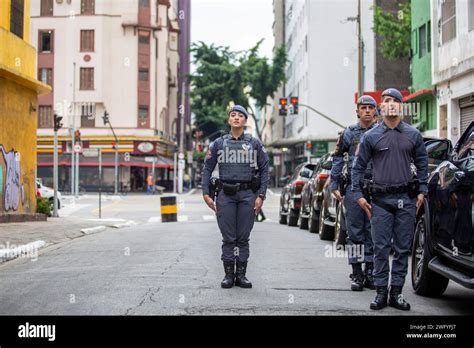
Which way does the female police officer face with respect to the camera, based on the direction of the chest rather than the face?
toward the camera

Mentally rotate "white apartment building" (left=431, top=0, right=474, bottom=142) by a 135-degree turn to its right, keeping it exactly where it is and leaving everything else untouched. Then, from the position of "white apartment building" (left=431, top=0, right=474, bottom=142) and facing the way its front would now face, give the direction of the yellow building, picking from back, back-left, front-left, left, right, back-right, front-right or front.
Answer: back-left

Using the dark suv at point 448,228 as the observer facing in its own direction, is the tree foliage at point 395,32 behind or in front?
in front

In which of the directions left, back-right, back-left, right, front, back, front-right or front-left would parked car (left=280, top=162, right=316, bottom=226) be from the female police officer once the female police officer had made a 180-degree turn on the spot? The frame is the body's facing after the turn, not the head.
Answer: front

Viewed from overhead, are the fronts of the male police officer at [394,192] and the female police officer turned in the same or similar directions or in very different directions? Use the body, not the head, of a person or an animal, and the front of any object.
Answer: same or similar directions

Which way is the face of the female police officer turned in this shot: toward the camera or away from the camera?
toward the camera

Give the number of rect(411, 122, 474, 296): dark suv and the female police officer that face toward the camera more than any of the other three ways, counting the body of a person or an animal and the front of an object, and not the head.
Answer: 1

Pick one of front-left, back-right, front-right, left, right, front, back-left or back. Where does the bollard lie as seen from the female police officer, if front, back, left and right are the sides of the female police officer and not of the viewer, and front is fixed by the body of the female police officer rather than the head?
back

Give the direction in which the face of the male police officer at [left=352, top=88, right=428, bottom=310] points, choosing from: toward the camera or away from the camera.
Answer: toward the camera

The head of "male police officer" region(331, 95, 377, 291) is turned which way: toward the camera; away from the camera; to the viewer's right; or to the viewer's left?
toward the camera

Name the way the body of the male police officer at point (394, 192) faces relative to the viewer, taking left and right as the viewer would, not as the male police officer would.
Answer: facing the viewer

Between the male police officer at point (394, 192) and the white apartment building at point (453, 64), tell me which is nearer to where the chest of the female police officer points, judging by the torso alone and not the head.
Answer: the male police officer

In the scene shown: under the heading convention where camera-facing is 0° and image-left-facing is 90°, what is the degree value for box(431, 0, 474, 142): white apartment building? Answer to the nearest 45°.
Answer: approximately 45°
